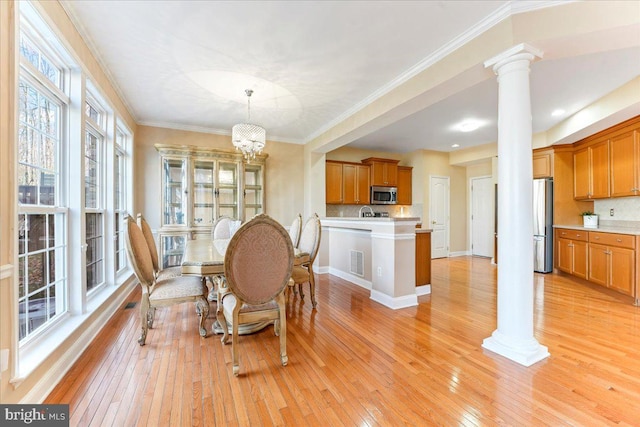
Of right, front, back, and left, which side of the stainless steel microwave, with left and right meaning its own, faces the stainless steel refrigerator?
left

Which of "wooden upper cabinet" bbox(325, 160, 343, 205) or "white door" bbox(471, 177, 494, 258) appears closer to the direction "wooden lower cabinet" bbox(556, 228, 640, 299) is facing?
the wooden upper cabinet

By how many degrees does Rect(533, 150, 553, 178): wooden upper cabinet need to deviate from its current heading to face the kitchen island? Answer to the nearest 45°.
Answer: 0° — it already faces it

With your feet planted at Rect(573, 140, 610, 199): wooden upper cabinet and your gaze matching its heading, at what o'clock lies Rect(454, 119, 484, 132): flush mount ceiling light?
The flush mount ceiling light is roughly at 12 o'clock from the wooden upper cabinet.

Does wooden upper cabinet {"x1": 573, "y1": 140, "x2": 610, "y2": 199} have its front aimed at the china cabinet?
yes

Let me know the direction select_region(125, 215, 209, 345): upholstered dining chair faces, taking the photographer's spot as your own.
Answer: facing to the right of the viewer

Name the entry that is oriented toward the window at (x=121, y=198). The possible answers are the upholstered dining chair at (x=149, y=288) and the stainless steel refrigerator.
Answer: the stainless steel refrigerator

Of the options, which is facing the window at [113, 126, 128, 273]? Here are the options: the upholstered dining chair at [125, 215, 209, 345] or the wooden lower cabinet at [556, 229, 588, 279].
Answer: the wooden lower cabinet

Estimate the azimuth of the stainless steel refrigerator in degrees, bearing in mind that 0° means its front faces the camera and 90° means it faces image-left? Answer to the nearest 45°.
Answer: approximately 45°

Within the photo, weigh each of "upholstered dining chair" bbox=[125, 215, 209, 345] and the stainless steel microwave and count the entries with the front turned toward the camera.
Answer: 1

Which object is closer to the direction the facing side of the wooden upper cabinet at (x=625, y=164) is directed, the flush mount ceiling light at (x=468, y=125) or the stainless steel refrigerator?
the flush mount ceiling light
